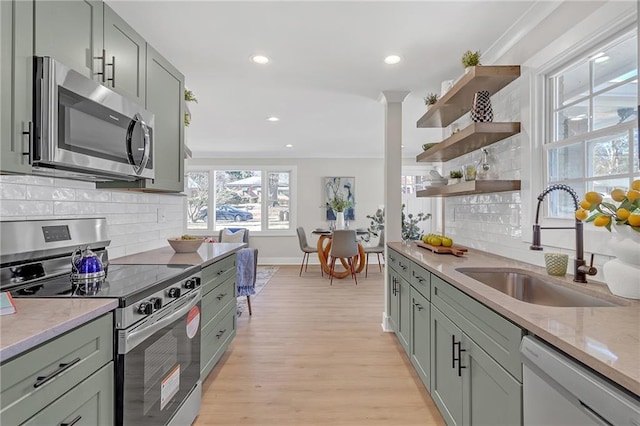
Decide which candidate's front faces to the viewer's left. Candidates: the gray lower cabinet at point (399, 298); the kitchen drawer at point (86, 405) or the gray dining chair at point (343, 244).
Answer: the gray lower cabinet

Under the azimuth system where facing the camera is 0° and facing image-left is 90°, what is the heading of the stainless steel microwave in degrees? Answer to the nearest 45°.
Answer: approximately 315°

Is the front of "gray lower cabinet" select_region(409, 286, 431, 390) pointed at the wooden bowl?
yes

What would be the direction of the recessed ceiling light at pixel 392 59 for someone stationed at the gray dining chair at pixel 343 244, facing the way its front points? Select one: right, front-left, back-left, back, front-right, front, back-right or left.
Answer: back

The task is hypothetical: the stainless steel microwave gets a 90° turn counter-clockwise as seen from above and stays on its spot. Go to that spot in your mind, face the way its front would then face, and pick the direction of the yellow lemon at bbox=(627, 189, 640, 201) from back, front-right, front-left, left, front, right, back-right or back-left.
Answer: right

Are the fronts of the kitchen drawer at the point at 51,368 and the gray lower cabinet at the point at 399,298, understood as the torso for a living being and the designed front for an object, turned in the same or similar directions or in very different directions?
very different directions

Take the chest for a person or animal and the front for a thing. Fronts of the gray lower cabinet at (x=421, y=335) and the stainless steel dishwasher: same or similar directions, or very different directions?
same or similar directions

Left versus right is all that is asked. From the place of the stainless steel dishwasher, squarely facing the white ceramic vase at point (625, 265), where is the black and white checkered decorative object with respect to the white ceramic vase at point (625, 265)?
left

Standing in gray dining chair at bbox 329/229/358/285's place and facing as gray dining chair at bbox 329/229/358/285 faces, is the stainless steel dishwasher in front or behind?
behind

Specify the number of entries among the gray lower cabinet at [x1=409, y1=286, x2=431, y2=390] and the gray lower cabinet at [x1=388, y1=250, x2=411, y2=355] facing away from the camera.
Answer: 0

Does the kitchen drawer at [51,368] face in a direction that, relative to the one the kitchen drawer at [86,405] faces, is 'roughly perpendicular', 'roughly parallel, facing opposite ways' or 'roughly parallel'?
roughly parallel

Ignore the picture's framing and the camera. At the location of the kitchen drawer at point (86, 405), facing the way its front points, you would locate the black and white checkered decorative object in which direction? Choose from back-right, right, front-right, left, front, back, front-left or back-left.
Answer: front-left

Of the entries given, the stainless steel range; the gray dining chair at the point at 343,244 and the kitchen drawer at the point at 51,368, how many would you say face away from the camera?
1

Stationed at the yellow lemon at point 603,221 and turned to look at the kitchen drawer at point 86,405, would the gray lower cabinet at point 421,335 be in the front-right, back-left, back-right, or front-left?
front-right

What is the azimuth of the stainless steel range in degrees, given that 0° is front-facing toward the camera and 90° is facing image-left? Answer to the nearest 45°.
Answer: approximately 315°

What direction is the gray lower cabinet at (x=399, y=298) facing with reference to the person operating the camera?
facing to the left of the viewer

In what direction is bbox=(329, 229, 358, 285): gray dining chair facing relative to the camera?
away from the camera

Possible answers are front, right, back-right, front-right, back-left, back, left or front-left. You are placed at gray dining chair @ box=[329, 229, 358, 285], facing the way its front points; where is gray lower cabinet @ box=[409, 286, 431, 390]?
back

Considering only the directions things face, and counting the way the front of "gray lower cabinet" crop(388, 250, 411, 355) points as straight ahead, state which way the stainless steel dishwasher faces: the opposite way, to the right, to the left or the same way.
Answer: the same way

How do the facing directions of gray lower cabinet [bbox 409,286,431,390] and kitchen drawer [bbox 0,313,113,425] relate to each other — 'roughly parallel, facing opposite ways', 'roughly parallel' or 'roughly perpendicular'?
roughly parallel, facing opposite ways

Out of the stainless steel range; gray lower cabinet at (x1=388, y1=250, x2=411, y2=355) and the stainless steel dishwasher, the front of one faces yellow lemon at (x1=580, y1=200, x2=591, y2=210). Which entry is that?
the stainless steel range

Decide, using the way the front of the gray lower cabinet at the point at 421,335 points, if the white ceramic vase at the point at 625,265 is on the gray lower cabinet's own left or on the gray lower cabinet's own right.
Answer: on the gray lower cabinet's own left

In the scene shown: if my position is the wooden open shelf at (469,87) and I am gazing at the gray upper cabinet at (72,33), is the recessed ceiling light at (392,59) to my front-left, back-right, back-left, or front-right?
front-right
